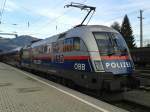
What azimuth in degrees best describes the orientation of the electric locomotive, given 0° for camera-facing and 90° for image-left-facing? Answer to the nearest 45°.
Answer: approximately 315°
